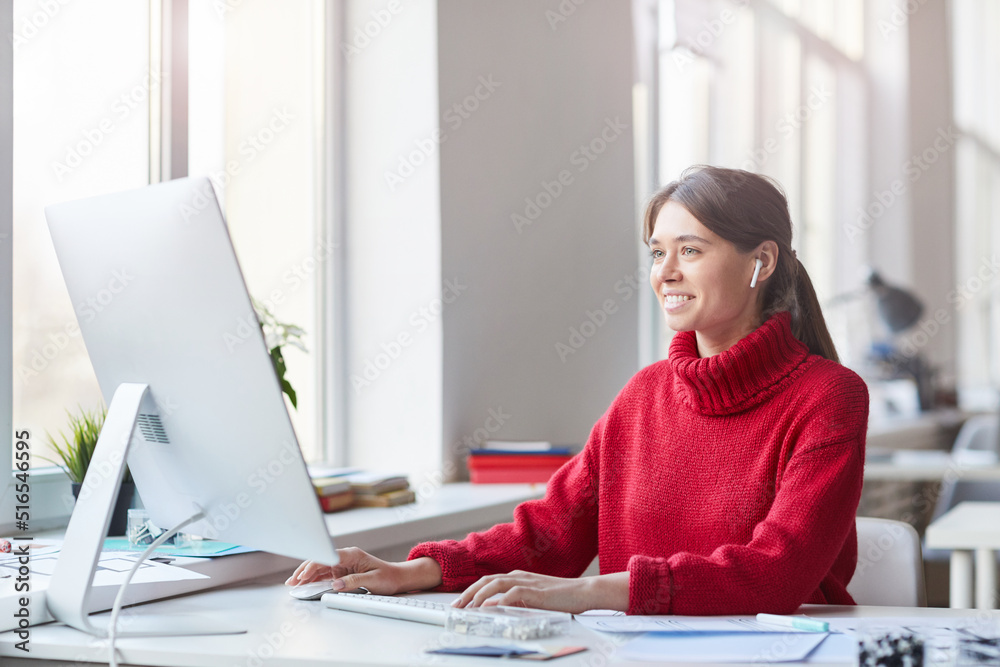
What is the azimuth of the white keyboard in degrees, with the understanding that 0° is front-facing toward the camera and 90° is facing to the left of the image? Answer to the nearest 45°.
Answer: approximately 225°

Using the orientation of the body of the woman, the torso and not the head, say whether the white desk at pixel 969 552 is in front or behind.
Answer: behind

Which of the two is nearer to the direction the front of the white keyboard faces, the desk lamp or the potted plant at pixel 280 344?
the desk lamp

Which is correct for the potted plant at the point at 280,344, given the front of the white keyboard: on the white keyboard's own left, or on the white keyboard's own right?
on the white keyboard's own left

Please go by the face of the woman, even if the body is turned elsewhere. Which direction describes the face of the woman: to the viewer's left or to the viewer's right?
to the viewer's left

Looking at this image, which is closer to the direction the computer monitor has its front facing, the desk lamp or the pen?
the desk lamp

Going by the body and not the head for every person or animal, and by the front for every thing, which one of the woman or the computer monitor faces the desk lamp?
the computer monitor

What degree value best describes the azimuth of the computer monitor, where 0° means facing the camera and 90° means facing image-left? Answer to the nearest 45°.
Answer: approximately 225°
